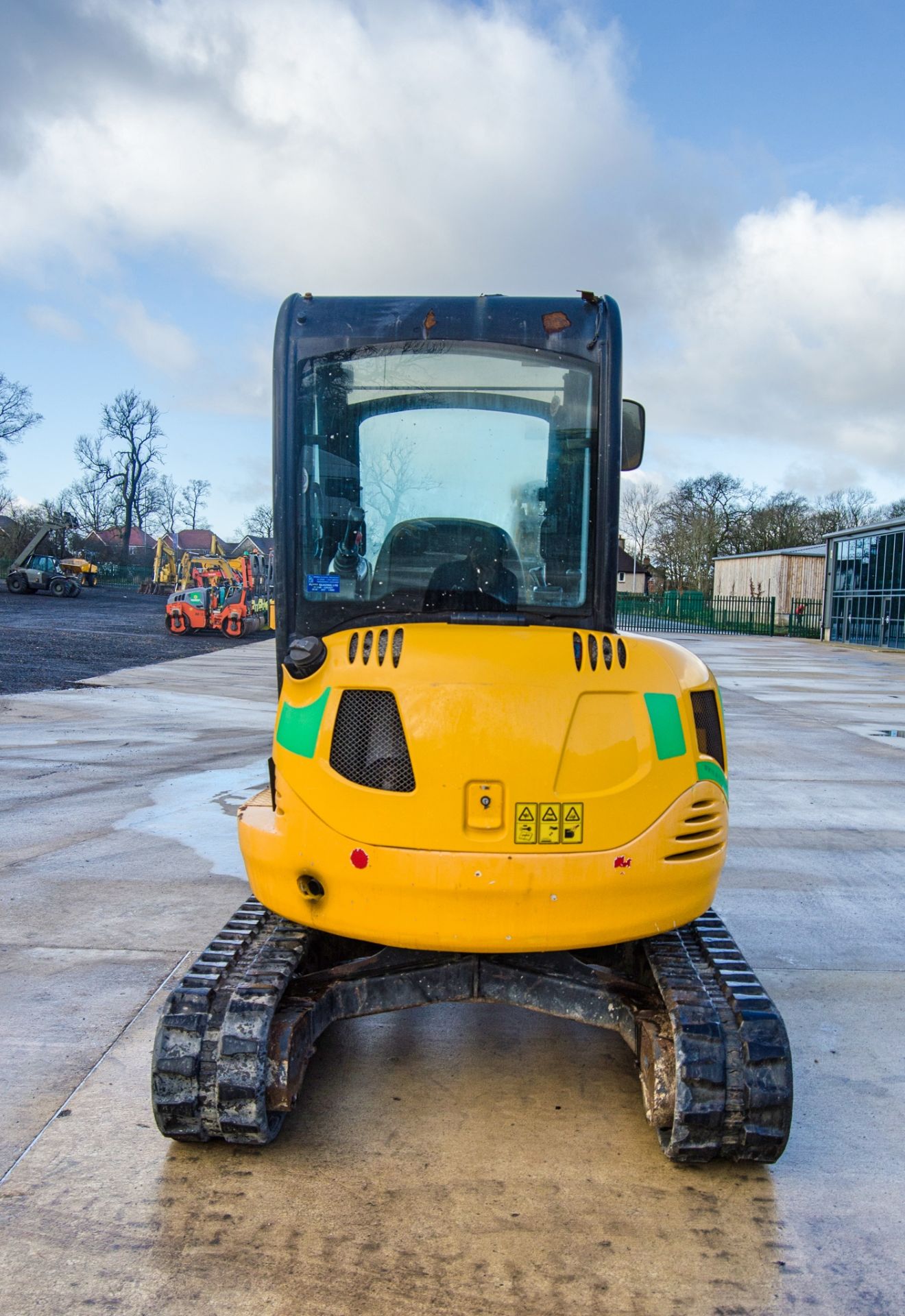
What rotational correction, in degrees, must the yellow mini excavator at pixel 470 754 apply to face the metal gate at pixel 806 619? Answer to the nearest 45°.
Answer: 0° — it already faces it

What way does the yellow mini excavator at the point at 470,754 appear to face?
away from the camera
